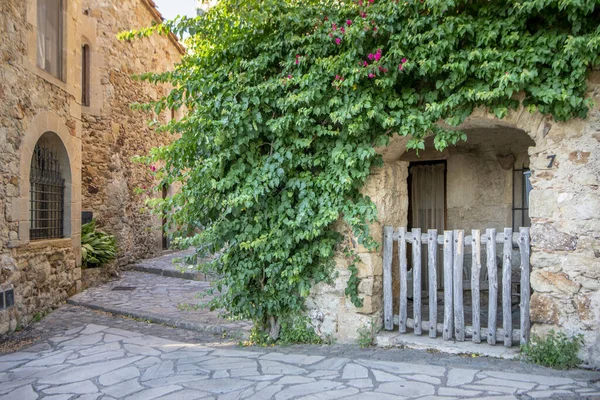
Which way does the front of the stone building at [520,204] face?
toward the camera

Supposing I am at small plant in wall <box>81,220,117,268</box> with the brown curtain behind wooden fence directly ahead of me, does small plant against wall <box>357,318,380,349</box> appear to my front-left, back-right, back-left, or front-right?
front-right

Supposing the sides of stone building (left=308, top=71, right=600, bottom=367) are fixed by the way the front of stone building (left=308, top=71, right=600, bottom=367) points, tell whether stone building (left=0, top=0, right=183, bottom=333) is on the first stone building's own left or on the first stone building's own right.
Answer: on the first stone building's own right

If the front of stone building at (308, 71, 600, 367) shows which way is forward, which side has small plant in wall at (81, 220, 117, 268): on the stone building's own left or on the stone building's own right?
on the stone building's own right
